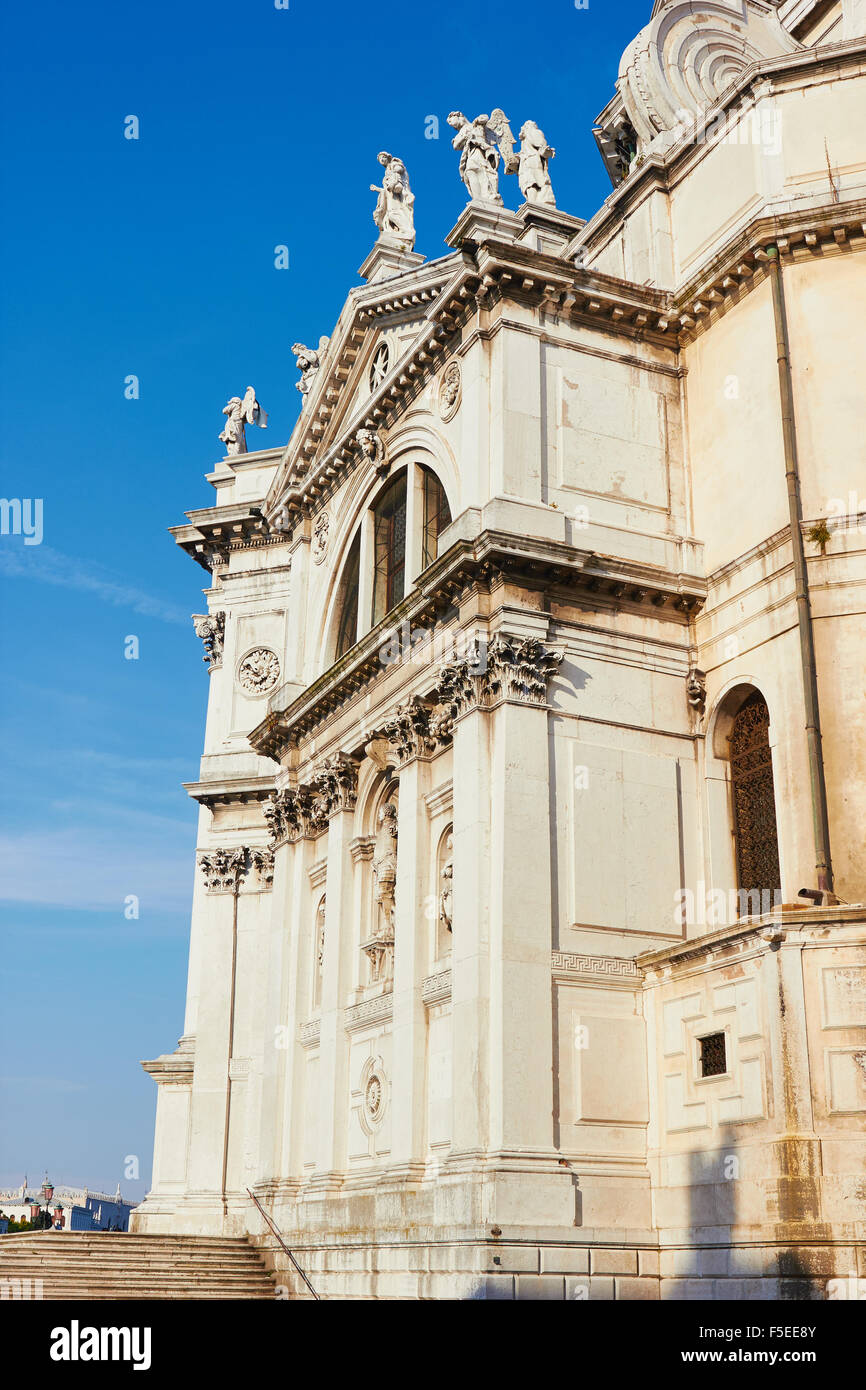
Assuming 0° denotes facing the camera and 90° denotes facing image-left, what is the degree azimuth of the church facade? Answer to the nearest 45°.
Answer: approximately 45°

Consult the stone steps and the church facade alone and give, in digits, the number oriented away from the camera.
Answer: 0

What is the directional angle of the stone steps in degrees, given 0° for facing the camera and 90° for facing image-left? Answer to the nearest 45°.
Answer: approximately 0°
